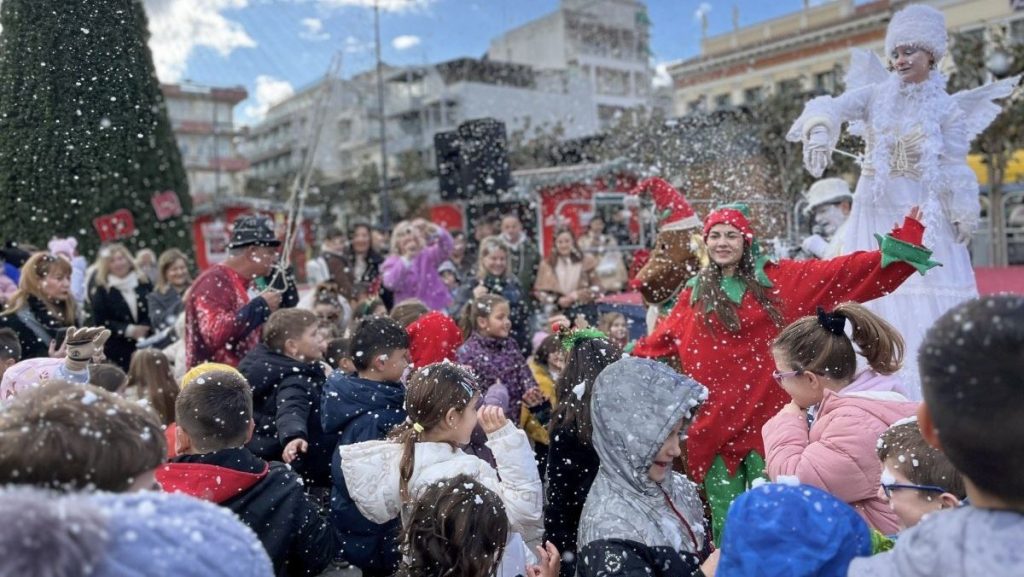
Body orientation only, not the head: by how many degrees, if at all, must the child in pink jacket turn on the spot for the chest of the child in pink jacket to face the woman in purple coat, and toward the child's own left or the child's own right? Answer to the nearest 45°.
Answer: approximately 45° to the child's own right

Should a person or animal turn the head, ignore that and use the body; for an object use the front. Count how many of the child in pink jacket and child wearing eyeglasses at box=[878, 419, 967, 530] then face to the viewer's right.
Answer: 0

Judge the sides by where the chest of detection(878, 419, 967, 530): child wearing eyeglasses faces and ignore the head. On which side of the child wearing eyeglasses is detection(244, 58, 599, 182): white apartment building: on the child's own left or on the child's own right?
on the child's own right

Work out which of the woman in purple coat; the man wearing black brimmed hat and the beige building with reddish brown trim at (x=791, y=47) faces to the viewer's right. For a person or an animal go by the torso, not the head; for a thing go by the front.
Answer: the man wearing black brimmed hat

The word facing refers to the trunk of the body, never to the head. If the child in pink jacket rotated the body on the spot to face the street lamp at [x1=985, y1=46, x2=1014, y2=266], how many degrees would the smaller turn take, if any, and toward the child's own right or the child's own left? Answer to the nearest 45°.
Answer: approximately 90° to the child's own right

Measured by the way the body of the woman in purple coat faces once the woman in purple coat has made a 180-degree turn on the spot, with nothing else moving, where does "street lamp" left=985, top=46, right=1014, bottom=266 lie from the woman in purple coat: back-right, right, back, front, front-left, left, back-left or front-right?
front-right

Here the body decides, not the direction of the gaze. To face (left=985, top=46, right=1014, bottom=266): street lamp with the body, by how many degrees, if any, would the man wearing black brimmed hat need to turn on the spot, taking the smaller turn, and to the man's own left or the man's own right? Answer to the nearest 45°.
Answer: approximately 45° to the man's own left

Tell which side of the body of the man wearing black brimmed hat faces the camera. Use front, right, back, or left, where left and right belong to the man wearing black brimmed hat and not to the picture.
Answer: right
